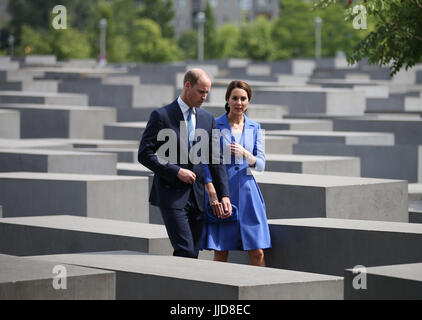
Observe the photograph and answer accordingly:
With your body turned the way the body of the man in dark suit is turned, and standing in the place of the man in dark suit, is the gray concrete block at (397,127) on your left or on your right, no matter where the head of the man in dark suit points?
on your left

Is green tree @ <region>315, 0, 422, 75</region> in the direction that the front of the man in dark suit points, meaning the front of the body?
no

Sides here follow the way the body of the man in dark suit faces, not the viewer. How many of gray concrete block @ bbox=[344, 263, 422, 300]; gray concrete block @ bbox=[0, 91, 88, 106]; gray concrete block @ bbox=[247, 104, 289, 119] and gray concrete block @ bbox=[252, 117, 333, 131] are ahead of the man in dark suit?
1

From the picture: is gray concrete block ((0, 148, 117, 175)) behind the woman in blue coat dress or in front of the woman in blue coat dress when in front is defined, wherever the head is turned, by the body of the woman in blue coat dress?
behind

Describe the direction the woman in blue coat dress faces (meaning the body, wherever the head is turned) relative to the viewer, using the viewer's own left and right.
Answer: facing the viewer

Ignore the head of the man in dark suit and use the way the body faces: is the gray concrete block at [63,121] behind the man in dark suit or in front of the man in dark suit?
behind

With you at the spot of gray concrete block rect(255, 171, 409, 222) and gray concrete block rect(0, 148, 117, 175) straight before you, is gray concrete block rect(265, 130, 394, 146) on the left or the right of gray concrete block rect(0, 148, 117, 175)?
right

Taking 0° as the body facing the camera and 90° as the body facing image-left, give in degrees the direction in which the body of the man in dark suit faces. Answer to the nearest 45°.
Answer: approximately 315°

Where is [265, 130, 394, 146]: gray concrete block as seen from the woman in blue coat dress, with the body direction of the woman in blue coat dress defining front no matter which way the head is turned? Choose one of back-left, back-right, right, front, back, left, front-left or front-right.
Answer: back

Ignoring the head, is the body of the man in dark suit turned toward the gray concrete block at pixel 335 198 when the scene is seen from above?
no

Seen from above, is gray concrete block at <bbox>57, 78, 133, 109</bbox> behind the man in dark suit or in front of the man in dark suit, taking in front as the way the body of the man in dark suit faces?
behind

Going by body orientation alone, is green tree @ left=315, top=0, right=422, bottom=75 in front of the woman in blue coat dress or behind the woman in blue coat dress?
behind

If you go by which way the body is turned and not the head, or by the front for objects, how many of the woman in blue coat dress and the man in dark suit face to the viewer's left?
0

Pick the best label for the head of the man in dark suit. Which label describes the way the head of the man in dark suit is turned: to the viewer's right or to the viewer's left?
to the viewer's right

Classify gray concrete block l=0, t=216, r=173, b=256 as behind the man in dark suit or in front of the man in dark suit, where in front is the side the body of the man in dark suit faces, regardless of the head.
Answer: behind

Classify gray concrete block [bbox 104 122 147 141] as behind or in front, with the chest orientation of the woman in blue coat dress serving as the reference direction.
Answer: behind

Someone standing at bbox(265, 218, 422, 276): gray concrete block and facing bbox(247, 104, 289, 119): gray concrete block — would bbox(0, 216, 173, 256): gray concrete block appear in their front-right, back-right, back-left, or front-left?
front-left

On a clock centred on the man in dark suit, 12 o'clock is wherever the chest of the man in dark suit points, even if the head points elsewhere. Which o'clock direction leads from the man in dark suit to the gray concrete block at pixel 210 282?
The gray concrete block is roughly at 1 o'clock from the man in dark suit.
